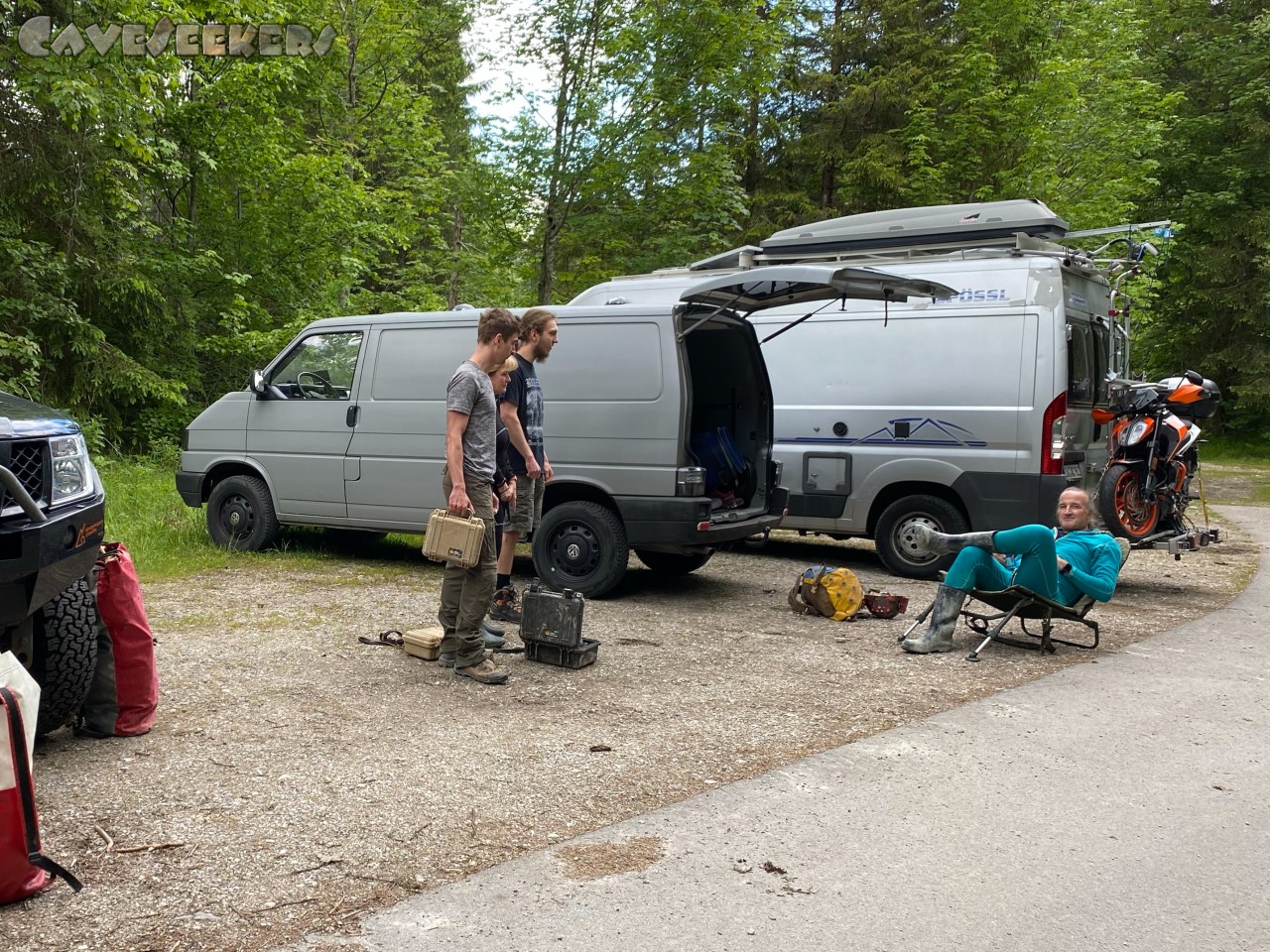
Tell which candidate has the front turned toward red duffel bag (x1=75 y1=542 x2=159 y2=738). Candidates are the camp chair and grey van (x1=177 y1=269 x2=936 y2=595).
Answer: the camp chair

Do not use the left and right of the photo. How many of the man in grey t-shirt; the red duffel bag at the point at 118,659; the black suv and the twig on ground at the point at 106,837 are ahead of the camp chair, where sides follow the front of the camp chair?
4

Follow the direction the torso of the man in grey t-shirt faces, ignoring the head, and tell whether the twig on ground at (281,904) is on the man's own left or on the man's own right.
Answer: on the man's own right

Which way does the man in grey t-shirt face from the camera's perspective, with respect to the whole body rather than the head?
to the viewer's right

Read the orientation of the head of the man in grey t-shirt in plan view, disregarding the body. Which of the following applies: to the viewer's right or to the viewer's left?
to the viewer's right

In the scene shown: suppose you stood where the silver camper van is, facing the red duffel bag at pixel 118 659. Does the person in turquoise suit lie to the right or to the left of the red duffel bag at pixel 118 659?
left

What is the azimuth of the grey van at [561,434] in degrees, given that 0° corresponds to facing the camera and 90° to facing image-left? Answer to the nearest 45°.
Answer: approximately 135°

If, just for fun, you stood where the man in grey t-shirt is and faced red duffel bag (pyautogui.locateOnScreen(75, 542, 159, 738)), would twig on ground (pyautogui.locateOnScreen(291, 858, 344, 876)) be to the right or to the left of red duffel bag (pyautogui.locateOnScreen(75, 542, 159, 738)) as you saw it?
left

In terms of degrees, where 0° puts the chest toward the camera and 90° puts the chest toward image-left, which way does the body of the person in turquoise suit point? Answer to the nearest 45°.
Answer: approximately 45°

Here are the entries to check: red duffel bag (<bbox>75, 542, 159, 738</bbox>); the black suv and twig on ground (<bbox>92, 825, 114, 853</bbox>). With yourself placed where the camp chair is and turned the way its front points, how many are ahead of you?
3

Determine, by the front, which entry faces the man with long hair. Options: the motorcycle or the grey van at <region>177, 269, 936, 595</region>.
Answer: the motorcycle

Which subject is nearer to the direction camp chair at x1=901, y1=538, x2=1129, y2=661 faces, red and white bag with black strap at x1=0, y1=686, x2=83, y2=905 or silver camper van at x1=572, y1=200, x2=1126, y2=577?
the red and white bag with black strap
